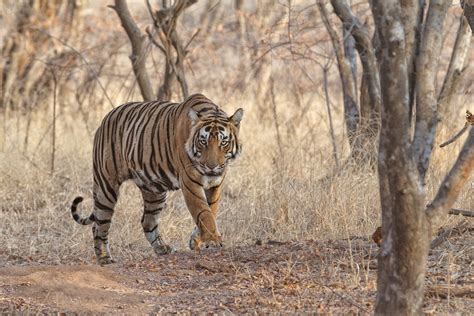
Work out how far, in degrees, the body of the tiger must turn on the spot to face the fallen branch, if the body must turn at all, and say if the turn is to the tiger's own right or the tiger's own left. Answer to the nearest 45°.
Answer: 0° — it already faces it

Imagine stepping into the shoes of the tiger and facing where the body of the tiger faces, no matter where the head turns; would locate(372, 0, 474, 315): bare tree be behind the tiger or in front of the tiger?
in front

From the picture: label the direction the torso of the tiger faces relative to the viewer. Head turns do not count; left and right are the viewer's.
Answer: facing the viewer and to the right of the viewer

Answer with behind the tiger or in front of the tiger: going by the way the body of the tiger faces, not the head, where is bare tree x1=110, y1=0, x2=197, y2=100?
behind

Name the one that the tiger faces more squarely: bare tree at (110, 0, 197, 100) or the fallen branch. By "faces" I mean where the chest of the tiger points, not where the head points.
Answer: the fallen branch

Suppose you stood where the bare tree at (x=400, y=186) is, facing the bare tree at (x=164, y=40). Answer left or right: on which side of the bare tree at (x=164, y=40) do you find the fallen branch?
right
